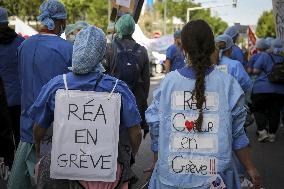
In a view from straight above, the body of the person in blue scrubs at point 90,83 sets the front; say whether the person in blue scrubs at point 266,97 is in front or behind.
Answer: in front

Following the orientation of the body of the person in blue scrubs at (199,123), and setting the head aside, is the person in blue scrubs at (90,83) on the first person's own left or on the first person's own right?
on the first person's own left

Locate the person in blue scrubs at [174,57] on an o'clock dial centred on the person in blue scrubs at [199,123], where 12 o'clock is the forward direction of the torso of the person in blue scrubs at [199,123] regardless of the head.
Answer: the person in blue scrubs at [174,57] is roughly at 12 o'clock from the person in blue scrubs at [199,123].

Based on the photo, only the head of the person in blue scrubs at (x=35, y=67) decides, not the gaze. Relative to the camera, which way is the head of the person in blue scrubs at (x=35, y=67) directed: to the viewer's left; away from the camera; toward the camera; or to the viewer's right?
away from the camera

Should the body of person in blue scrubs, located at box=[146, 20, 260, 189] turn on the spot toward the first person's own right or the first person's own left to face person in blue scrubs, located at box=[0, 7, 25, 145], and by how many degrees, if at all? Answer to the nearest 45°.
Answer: approximately 45° to the first person's own left

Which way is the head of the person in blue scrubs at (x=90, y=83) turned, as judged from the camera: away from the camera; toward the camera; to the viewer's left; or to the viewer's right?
away from the camera

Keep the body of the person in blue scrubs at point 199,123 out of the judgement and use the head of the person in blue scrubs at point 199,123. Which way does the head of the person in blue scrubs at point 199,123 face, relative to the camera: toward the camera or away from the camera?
away from the camera

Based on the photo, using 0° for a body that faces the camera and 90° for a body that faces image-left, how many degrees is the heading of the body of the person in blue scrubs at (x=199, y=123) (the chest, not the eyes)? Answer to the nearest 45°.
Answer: approximately 180°

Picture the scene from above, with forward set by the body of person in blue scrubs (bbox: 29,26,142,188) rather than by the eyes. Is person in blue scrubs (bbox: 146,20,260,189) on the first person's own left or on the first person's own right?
on the first person's own right

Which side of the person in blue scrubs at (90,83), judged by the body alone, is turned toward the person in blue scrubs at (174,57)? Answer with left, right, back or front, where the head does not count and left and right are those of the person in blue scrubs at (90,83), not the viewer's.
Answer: front

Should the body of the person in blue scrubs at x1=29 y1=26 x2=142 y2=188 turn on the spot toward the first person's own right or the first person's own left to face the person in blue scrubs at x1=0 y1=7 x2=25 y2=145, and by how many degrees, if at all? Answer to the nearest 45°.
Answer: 0° — they already face them

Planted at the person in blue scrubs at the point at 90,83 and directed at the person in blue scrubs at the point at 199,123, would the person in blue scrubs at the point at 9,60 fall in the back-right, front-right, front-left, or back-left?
back-left

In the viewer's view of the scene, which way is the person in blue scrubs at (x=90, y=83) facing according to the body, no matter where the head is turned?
away from the camera

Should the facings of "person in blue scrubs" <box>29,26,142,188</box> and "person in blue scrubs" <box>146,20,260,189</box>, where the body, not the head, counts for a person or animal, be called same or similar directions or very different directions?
same or similar directions

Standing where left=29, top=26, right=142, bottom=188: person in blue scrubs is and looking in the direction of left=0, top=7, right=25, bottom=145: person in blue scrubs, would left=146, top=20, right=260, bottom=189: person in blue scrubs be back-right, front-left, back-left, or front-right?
back-right
